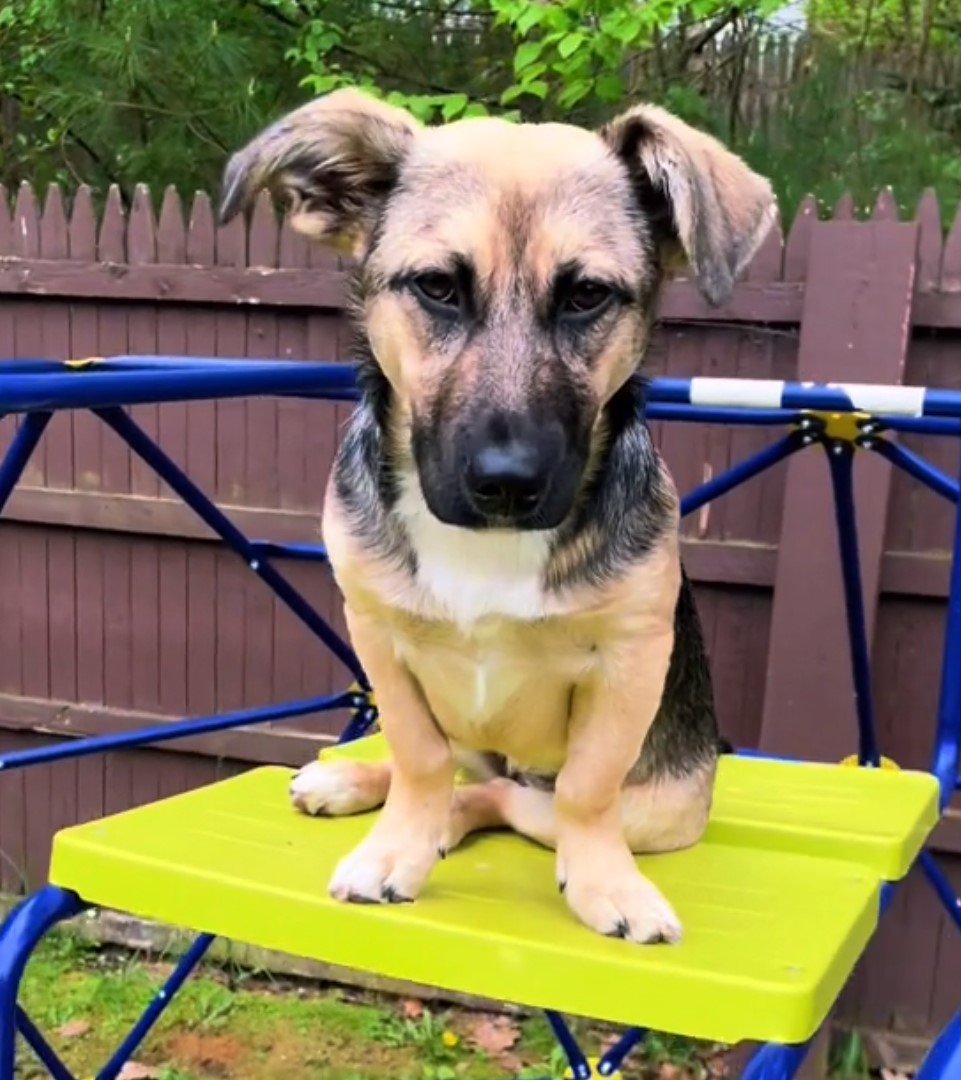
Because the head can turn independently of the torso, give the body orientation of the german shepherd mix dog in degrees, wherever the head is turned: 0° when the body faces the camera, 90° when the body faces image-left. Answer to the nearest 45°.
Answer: approximately 0°
